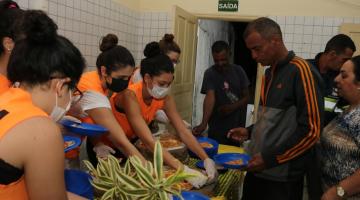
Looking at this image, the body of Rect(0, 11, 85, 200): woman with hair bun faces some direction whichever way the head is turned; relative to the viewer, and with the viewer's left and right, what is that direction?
facing away from the viewer and to the right of the viewer

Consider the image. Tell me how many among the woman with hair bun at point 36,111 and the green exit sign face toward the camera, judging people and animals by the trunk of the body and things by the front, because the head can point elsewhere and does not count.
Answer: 1

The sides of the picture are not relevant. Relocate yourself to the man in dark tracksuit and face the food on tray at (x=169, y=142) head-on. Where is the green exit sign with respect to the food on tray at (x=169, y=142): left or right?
right

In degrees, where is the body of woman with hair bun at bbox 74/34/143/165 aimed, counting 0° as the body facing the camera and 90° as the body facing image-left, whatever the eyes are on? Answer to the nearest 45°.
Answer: approximately 315°

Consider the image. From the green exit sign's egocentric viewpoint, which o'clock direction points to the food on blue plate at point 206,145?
The food on blue plate is roughly at 12 o'clock from the green exit sign.

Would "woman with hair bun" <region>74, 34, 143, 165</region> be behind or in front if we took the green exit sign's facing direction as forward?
in front

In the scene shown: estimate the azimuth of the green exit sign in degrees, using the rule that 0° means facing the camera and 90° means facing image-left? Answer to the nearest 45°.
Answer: approximately 0°
